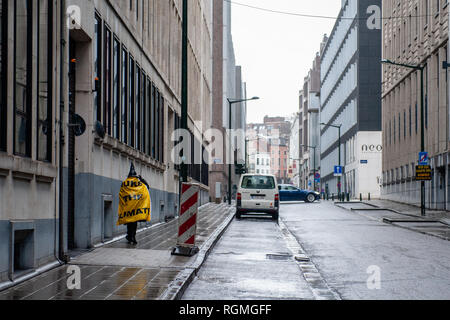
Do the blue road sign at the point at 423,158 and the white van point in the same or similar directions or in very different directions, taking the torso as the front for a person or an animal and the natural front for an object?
very different directions

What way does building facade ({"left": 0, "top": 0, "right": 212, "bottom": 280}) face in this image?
to the viewer's right

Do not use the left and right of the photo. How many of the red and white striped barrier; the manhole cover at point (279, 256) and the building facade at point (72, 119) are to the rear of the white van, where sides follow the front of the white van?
3

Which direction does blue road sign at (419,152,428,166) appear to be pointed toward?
toward the camera

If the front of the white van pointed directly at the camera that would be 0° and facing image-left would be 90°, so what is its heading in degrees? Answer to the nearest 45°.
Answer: approximately 180°

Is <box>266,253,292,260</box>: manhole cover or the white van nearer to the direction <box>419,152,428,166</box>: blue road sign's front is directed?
the manhole cover

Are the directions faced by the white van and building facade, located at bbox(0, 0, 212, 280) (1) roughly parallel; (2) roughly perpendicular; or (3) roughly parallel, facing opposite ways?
roughly perpendicular

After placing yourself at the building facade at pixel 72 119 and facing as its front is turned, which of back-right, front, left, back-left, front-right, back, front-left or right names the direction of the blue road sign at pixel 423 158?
front-left

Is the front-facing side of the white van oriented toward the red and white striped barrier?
no

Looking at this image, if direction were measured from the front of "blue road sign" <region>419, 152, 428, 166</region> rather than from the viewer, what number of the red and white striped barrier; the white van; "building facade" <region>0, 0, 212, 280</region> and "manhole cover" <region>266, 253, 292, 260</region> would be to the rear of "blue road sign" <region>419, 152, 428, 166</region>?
0

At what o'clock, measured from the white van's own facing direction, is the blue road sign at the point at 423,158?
The blue road sign is roughly at 2 o'clock from the white van.

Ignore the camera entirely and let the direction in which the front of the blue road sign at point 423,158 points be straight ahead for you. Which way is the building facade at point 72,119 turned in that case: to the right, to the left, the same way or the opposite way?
to the left

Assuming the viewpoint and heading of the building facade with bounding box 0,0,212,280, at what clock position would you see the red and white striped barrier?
The red and white striped barrier is roughly at 1 o'clock from the building facade.

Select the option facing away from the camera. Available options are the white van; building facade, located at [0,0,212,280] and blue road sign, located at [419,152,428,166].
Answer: the white van
